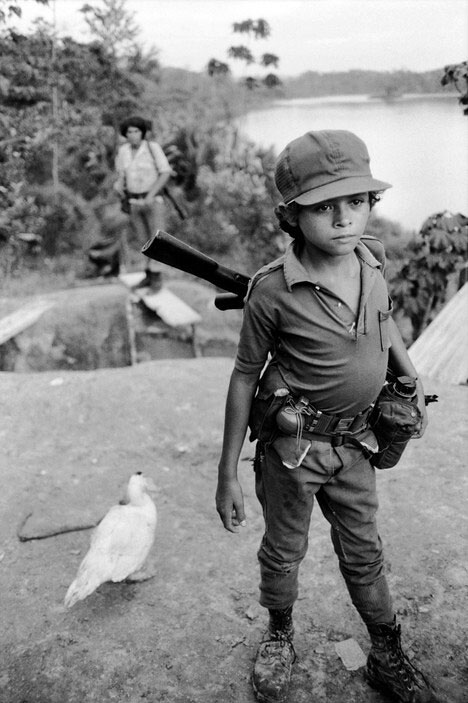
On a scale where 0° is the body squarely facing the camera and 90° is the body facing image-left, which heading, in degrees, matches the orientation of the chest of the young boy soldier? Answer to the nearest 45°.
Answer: approximately 315°

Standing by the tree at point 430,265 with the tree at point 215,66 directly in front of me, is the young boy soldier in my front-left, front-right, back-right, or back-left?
back-left

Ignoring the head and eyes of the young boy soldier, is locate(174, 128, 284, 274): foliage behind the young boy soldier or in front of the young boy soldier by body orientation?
behind

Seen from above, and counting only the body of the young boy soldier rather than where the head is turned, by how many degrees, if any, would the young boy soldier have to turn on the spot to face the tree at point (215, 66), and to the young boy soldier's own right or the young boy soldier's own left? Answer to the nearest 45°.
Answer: approximately 135° to the young boy soldier's own left

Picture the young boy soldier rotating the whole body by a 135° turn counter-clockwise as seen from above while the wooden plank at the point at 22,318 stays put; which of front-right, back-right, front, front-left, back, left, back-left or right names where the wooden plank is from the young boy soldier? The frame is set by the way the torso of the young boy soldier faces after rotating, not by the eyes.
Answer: front-left

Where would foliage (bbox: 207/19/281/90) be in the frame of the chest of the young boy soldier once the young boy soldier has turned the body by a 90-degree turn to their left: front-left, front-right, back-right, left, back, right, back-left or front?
front-left

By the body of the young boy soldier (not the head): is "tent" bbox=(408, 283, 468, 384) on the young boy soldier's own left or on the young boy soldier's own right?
on the young boy soldier's own left

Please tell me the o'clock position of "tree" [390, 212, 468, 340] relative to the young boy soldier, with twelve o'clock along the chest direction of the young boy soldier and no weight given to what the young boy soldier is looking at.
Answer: The tree is roughly at 8 o'clock from the young boy soldier.
